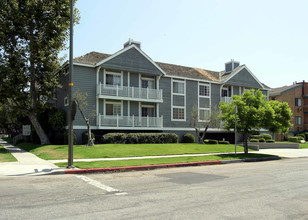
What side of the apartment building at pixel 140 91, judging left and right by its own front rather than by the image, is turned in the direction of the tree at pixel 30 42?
right

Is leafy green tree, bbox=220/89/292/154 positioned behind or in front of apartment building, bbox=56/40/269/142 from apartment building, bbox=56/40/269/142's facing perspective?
in front

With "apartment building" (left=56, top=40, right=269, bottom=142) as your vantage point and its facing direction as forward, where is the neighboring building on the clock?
The neighboring building is roughly at 9 o'clock from the apartment building.

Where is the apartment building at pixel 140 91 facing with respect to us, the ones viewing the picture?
facing the viewer and to the right of the viewer
